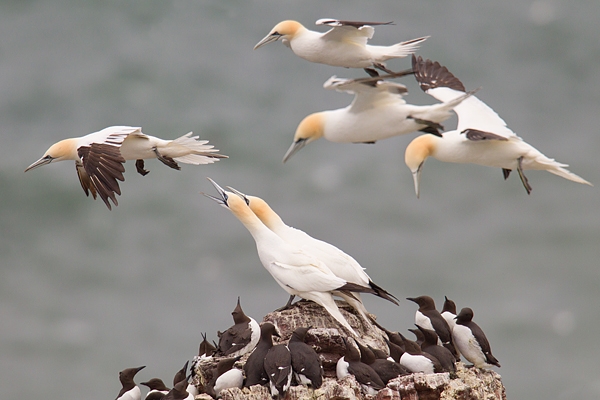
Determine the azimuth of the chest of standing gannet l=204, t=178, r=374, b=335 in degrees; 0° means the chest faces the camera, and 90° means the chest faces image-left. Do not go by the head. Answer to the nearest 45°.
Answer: approximately 90°

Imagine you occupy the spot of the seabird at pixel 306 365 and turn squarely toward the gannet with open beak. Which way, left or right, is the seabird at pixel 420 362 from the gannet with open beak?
right

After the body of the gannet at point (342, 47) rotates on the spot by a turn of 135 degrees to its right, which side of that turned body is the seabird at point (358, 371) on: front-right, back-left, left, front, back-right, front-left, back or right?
back-right
